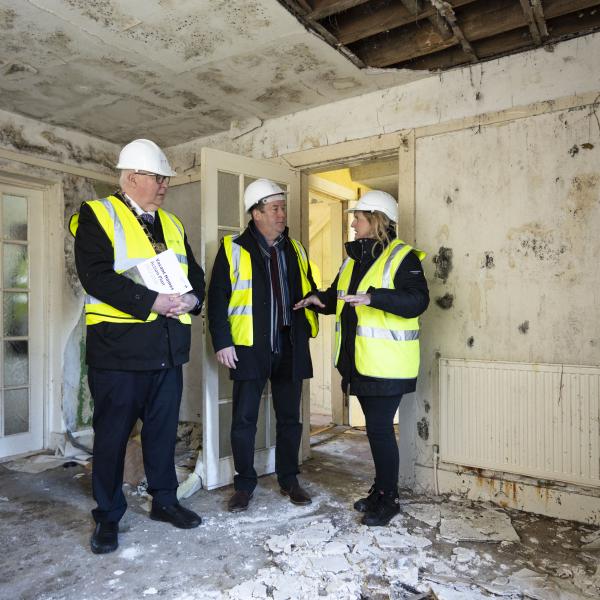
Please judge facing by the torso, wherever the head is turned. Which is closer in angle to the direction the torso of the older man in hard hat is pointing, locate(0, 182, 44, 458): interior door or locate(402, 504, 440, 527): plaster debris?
the plaster debris

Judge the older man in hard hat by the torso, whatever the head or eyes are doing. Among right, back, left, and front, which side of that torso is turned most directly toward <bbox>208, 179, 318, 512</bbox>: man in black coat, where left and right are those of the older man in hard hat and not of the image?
left

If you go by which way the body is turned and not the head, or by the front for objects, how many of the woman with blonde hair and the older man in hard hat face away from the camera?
0

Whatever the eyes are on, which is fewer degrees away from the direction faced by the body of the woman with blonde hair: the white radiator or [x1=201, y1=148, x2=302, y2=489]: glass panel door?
the glass panel door

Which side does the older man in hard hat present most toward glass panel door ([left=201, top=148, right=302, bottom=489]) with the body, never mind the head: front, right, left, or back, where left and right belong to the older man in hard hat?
left

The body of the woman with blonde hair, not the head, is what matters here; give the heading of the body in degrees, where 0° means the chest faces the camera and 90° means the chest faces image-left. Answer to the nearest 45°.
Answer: approximately 45°

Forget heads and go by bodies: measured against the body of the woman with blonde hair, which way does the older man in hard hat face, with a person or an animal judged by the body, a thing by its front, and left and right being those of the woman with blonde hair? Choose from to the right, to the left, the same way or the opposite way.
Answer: to the left

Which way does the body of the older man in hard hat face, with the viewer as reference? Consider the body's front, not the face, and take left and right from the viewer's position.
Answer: facing the viewer and to the right of the viewer

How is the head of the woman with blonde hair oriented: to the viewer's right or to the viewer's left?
to the viewer's left
